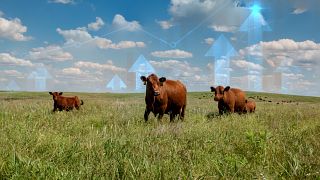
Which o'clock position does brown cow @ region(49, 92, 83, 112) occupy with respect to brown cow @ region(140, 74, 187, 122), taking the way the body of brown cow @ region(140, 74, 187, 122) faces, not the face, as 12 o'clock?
brown cow @ region(49, 92, 83, 112) is roughly at 3 o'clock from brown cow @ region(140, 74, 187, 122).

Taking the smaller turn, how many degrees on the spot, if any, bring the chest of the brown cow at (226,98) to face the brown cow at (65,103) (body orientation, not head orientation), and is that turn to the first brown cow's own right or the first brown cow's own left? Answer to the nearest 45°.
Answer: approximately 45° to the first brown cow's own right

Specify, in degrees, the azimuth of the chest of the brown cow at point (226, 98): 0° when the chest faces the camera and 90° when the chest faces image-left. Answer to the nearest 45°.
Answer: approximately 45°

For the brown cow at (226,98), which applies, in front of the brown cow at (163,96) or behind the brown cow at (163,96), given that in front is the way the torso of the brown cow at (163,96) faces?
behind

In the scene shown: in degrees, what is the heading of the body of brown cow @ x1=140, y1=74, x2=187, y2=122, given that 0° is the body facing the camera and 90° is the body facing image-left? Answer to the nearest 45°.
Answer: approximately 45°

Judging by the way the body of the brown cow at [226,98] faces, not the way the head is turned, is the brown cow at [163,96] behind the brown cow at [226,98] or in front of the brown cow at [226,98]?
in front
